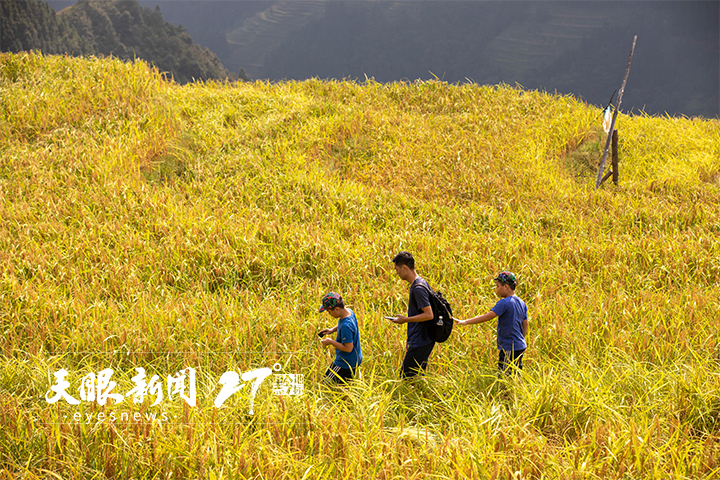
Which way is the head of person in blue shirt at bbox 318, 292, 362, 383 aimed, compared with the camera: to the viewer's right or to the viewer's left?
to the viewer's left

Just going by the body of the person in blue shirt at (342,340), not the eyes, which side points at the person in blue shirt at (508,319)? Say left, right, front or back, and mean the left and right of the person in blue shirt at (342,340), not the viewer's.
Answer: back

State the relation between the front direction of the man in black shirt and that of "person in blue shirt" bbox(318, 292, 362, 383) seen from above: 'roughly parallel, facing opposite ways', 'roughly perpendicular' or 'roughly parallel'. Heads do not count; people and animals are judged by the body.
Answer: roughly parallel

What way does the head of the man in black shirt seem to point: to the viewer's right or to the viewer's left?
to the viewer's left

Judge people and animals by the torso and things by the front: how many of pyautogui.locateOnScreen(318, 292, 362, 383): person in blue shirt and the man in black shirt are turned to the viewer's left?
2

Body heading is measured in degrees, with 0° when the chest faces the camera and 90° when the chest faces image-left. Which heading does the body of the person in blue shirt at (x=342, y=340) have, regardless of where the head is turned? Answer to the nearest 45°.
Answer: approximately 90°

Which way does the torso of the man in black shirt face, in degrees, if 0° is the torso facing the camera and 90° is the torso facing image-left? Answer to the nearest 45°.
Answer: approximately 90°
